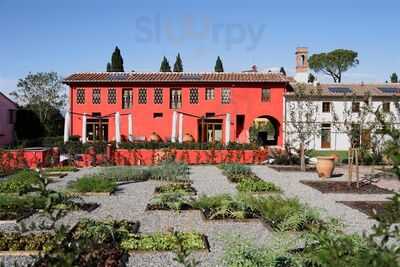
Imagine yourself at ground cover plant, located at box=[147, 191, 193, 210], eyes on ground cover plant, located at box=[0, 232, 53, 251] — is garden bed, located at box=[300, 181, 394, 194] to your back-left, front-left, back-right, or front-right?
back-left

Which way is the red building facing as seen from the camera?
toward the camera

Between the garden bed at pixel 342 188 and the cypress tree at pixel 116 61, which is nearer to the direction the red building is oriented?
the garden bed

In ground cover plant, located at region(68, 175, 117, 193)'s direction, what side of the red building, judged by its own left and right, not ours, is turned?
front

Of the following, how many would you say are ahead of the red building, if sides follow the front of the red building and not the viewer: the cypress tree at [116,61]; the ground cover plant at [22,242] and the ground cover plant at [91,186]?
2

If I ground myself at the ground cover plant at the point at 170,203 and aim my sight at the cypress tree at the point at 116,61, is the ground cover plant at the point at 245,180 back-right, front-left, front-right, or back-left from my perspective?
front-right

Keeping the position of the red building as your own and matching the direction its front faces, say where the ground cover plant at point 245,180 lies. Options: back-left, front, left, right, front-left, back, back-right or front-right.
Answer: front

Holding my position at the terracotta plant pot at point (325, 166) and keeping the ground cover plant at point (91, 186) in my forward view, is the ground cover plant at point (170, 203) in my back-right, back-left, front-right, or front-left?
front-left

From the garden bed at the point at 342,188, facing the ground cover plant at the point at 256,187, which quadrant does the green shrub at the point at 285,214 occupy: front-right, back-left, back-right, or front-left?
front-left

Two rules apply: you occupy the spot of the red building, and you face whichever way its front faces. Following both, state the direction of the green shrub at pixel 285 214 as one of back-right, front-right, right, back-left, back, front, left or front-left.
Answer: front

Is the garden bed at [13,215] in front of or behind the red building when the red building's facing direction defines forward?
in front

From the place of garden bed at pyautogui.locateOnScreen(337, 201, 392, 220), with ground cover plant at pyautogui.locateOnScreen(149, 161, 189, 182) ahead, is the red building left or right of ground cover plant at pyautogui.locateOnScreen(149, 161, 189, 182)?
right

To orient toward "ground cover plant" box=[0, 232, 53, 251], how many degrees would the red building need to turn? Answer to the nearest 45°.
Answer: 0° — it already faces it

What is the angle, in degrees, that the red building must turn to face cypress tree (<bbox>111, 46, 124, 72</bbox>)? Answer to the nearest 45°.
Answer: approximately 135° to its right

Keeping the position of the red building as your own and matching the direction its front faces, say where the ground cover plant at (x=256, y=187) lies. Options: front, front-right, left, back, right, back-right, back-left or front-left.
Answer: front

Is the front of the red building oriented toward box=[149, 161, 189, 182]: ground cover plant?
yes
